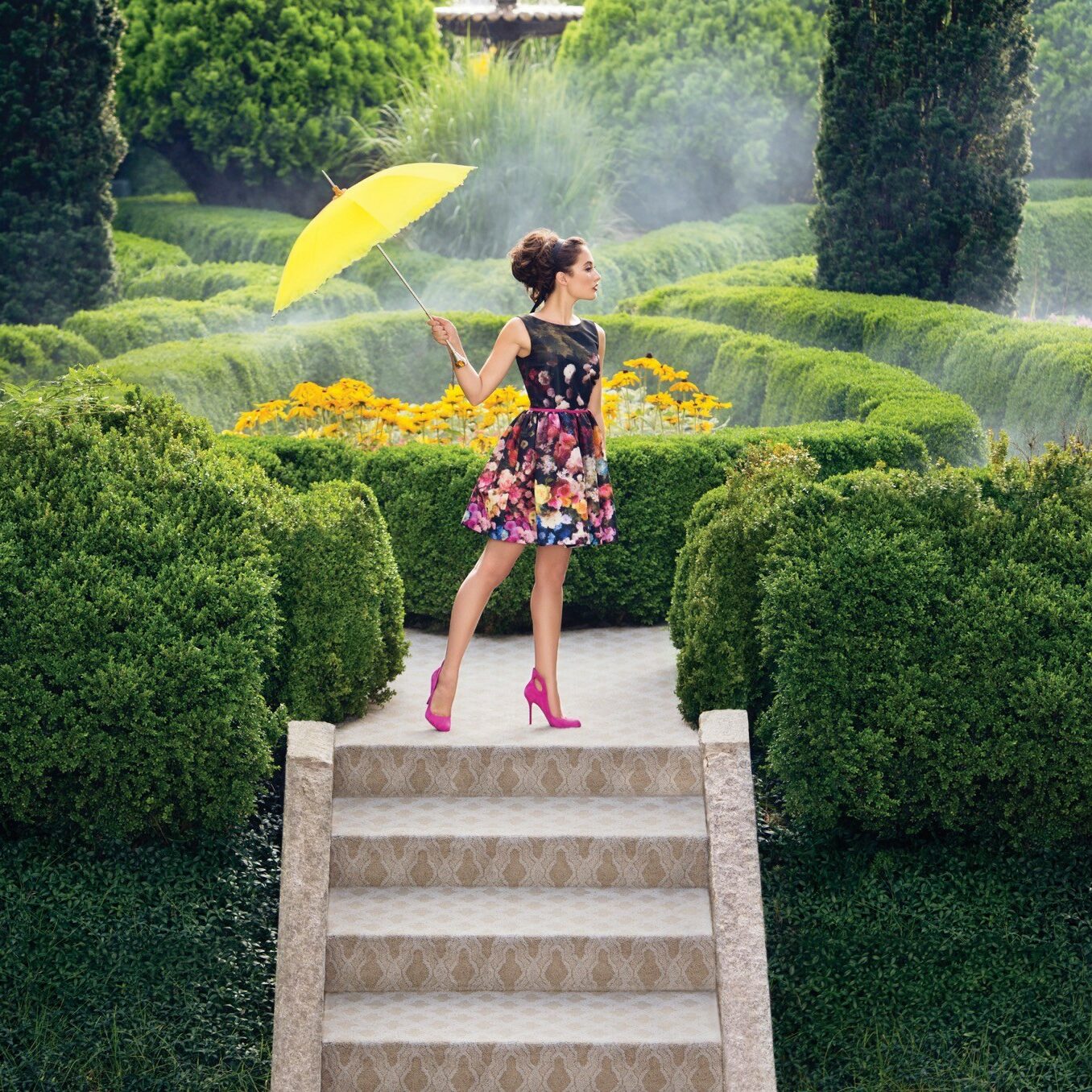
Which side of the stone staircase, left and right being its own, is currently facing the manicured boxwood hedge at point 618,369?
back

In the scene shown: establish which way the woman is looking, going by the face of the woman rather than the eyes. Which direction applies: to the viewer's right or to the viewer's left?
to the viewer's right

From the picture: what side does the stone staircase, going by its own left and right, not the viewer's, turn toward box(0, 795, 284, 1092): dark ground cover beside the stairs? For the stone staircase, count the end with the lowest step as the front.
right

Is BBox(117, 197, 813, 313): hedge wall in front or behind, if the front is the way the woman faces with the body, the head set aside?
behind

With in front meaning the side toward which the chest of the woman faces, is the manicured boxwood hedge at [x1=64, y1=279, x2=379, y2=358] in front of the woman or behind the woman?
behind

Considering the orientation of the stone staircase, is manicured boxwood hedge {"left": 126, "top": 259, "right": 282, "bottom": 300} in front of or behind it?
behind

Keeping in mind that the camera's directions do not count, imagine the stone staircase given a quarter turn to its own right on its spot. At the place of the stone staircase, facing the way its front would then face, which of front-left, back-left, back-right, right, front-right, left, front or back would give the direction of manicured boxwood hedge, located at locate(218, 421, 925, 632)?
right

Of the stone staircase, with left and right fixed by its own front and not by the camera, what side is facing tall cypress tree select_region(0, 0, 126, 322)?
back

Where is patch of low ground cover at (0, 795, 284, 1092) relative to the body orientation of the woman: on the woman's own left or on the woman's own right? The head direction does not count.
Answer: on the woman's own right

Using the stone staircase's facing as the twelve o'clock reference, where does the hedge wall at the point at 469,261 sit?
The hedge wall is roughly at 6 o'clock from the stone staircase.

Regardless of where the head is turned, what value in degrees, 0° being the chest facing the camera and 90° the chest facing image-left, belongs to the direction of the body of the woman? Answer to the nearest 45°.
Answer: approximately 315°

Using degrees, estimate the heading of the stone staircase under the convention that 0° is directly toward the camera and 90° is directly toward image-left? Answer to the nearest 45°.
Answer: approximately 0°

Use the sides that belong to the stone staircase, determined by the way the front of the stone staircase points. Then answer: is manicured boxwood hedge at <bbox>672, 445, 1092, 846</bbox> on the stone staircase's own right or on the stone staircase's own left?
on the stone staircase's own left
